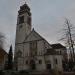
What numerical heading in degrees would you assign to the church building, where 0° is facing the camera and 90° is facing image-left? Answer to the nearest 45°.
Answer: approximately 0°
